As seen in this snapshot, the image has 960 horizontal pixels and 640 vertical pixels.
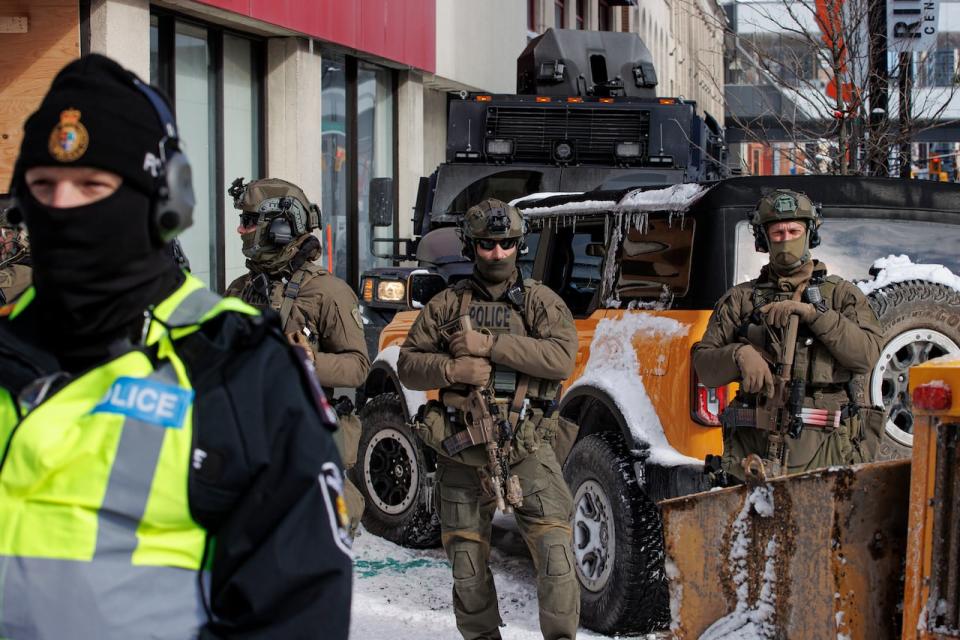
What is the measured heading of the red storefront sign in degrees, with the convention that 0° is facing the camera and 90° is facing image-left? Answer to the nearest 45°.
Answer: approximately 315°

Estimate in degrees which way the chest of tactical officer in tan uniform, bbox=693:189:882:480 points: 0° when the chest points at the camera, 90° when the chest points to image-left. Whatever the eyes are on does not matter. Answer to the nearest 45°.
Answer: approximately 0°

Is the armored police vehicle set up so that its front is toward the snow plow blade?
yes

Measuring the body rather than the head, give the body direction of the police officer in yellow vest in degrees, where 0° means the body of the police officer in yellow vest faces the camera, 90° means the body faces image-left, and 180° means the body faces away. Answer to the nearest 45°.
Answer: approximately 45°

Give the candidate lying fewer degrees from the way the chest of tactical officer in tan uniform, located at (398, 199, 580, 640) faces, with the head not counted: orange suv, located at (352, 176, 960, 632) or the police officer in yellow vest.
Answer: the police officer in yellow vest

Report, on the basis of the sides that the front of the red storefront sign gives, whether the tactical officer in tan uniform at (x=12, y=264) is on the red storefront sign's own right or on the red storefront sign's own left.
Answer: on the red storefront sign's own right

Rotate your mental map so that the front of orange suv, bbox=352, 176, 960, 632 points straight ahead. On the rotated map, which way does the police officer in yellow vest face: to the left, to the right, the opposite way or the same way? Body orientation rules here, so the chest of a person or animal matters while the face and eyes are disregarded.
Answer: to the left

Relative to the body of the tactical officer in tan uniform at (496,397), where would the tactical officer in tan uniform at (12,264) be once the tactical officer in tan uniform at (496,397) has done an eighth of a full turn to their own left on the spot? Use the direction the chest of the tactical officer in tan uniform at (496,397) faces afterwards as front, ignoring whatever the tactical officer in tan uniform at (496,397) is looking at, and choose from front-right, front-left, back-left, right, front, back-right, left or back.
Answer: back

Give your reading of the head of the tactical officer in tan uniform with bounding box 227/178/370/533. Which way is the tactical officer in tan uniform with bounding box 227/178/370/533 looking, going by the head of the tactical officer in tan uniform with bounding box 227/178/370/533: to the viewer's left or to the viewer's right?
to the viewer's left

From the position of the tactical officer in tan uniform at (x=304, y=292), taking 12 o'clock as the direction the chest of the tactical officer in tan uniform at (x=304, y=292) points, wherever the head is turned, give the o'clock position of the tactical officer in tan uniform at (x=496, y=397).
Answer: the tactical officer in tan uniform at (x=496, y=397) is roughly at 8 o'clock from the tactical officer in tan uniform at (x=304, y=292).

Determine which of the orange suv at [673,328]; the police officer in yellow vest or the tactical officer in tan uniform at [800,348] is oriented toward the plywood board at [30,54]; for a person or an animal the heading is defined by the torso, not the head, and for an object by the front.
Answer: the orange suv

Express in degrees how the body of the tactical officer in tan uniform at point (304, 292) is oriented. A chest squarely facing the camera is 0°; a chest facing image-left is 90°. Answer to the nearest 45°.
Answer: approximately 45°

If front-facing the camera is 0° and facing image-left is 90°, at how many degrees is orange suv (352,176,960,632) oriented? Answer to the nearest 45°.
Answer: approximately 135°

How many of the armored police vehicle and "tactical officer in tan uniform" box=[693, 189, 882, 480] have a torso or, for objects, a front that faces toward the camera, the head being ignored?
2

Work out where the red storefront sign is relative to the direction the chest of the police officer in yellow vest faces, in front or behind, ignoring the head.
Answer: behind

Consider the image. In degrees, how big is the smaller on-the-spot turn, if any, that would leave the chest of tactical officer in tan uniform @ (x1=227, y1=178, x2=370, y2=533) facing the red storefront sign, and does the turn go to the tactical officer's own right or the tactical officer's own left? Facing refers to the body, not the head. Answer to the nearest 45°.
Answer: approximately 135° to the tactical officer's own right

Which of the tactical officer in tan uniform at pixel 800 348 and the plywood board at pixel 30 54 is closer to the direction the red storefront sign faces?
the tactical officer in tan uniform
